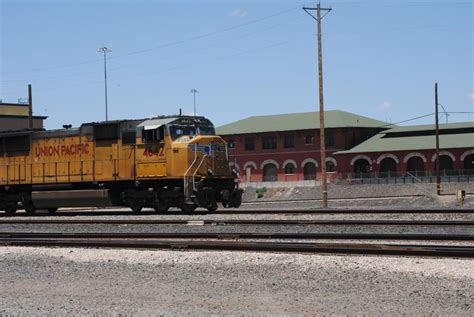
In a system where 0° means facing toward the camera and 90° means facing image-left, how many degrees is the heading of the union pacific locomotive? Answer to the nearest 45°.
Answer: approximately 315°
